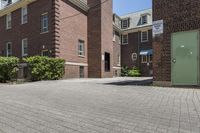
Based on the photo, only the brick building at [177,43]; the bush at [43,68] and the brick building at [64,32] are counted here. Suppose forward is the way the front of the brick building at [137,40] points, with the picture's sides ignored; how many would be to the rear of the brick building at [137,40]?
0

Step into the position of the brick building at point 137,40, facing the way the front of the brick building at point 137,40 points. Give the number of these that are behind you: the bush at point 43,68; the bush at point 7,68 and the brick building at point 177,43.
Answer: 0

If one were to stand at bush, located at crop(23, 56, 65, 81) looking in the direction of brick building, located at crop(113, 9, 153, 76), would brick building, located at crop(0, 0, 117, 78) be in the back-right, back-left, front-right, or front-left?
front-left

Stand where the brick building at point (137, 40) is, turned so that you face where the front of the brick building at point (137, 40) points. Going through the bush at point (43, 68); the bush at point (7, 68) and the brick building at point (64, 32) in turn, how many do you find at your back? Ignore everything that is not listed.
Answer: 0

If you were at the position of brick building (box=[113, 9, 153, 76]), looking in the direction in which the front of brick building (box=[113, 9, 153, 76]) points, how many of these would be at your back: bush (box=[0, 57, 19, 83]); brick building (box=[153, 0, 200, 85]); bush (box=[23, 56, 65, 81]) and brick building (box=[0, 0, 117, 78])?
0

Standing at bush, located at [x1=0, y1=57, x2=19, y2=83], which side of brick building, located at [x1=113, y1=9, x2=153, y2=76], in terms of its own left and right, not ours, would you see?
front

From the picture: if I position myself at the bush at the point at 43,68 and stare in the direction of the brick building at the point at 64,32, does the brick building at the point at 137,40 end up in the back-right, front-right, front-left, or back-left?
front-right

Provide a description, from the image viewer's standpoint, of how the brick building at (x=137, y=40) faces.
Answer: facing the viewer and to the left of the viewer

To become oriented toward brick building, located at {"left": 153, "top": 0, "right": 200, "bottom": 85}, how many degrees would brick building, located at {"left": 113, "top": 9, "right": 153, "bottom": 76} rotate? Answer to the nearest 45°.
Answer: approximately 45° to its left

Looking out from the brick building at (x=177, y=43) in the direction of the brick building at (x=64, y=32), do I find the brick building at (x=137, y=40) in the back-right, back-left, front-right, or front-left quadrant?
front-right

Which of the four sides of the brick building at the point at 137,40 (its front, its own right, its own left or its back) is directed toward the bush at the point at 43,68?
front
